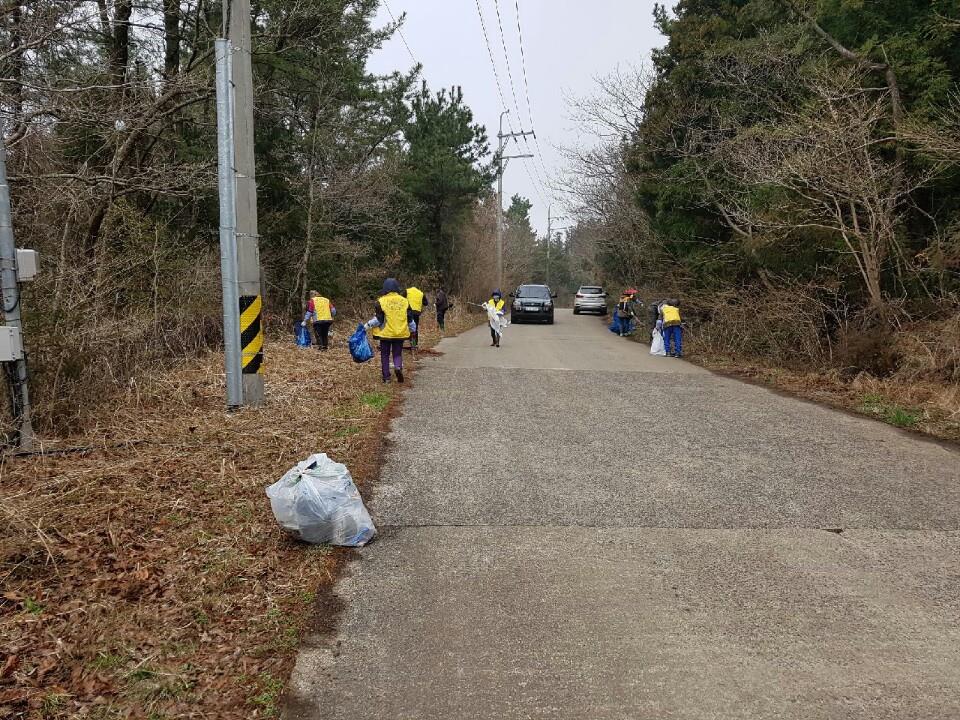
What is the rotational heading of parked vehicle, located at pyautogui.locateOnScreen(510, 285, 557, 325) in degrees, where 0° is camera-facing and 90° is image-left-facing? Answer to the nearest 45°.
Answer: approximately 0°

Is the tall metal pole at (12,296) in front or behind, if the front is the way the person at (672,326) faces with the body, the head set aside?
behind

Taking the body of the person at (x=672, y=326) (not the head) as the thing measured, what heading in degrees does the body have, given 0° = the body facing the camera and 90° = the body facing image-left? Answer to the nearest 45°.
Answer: approximately 180°

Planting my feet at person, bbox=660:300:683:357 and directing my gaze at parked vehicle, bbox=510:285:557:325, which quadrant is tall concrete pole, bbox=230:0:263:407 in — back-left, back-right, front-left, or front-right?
back-left

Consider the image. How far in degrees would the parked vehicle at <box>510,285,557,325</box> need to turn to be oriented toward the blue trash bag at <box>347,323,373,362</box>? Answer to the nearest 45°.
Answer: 0° — it already faces it
